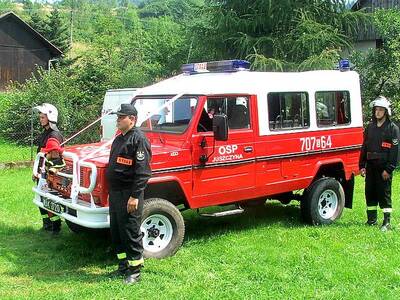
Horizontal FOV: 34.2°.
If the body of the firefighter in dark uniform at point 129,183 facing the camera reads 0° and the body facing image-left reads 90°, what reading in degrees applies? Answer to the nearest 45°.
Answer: approximately 45°

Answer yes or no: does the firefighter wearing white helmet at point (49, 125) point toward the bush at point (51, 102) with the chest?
no

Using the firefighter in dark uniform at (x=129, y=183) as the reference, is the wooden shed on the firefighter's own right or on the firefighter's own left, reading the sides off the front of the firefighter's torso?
on the firefighter's own right

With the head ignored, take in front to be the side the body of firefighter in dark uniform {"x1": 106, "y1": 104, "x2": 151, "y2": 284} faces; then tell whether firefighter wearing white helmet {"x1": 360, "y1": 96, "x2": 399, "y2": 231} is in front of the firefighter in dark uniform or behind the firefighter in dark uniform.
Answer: behind

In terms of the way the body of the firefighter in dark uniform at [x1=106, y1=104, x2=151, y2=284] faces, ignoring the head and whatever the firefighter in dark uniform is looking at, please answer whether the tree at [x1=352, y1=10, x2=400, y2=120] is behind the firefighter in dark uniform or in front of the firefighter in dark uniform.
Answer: behind

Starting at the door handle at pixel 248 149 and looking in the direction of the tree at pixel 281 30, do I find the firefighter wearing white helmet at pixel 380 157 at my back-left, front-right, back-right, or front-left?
front-right

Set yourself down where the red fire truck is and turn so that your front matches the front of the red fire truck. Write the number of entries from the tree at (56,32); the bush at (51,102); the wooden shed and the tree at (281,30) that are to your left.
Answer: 0

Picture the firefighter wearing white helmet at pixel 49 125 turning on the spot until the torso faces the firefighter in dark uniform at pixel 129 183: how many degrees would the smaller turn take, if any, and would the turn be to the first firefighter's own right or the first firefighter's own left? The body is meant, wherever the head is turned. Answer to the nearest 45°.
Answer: approximately 90° to the first firefighter's own left

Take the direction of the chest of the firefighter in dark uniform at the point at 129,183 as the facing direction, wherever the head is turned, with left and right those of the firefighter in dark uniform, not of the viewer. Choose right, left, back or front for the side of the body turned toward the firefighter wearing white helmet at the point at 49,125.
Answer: right

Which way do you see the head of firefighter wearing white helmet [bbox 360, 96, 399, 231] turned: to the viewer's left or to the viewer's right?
to the viewer's left

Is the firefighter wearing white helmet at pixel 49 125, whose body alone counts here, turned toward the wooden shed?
no

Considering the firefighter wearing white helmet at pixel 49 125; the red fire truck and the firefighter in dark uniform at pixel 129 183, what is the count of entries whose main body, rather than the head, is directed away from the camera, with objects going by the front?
0

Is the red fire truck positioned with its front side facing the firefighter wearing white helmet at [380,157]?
no
